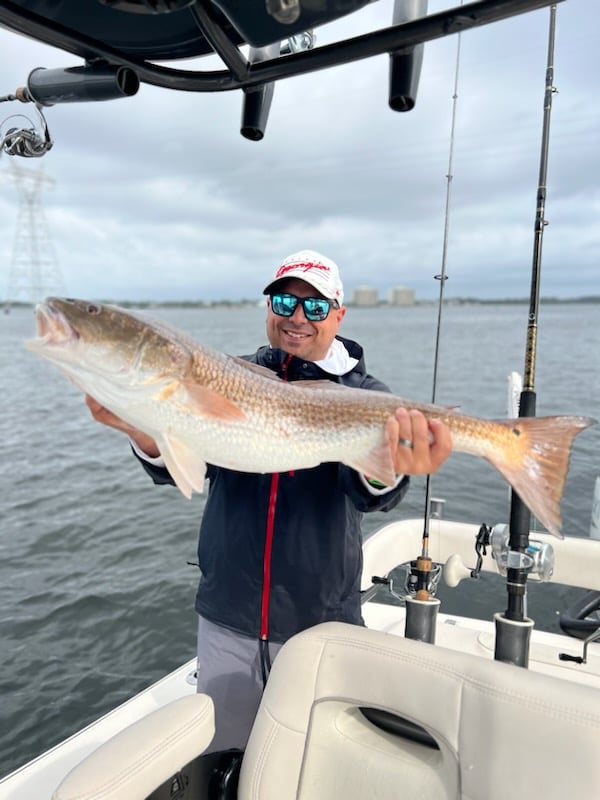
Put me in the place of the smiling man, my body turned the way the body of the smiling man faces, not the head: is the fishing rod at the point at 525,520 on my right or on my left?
on my left

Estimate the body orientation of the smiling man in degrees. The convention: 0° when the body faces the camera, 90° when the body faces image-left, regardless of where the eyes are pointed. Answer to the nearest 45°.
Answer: approximately 0°

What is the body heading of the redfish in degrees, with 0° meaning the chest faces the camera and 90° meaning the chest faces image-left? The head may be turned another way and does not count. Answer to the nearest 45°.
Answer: approximately 90°

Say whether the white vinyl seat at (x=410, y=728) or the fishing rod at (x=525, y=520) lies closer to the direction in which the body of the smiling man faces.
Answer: the white vinyl seat

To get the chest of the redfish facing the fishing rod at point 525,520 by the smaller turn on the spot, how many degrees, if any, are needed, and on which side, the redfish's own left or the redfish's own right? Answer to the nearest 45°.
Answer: approximately 135° to the redfish's own right

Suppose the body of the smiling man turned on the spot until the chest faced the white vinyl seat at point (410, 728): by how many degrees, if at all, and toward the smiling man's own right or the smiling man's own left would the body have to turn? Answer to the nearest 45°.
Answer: approximately 45° to the smiling man's own left
